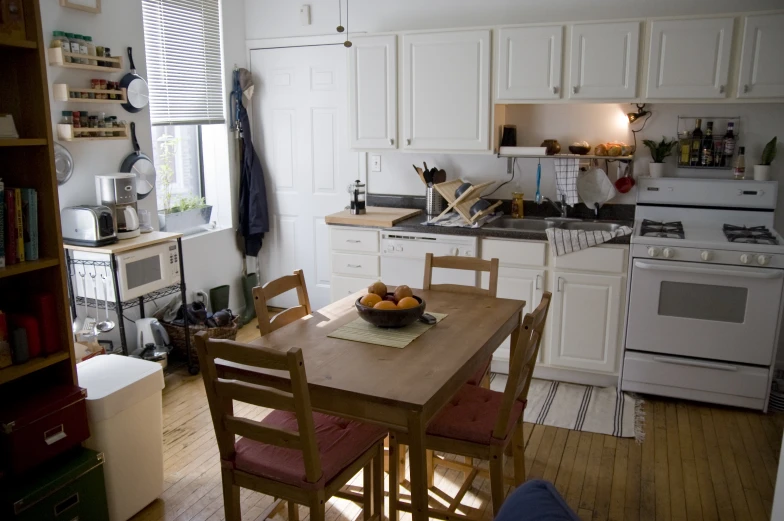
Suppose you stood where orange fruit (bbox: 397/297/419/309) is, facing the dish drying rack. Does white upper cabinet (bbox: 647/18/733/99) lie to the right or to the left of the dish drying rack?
right

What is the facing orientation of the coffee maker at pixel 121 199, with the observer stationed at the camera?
facing the viewer and to the right of the viewer

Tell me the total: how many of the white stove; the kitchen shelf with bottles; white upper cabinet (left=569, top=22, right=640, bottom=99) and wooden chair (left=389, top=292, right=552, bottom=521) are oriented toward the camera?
3

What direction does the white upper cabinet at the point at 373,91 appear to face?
toward the camera

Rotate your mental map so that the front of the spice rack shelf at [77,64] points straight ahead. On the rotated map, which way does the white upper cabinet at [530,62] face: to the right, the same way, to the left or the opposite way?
to the right

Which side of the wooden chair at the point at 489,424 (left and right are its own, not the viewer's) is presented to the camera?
left

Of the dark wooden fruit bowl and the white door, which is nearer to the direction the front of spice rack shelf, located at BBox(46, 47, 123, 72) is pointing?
the dark wooden fruit bowl

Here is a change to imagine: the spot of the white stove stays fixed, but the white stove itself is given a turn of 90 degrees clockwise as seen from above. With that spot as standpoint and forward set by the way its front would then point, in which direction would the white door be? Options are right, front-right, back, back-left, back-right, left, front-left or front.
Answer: front

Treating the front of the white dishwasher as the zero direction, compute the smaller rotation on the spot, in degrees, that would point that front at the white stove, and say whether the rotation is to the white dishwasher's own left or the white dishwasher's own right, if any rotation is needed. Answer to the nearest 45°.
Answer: approximately 90° to the white dishwasher's own left

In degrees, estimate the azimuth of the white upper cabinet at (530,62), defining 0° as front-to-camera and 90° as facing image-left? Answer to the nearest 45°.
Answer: approximately 0°

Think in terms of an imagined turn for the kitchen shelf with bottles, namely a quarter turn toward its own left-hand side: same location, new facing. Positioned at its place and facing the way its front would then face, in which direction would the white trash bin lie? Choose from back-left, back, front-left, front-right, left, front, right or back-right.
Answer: back-right

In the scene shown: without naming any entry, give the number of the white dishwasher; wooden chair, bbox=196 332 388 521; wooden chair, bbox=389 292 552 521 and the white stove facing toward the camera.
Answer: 2

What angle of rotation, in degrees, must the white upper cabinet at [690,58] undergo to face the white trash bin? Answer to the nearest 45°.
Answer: approximately 45° to its right

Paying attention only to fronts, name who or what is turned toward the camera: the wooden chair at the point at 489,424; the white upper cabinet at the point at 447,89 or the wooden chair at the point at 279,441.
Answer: the white upper cabinet
